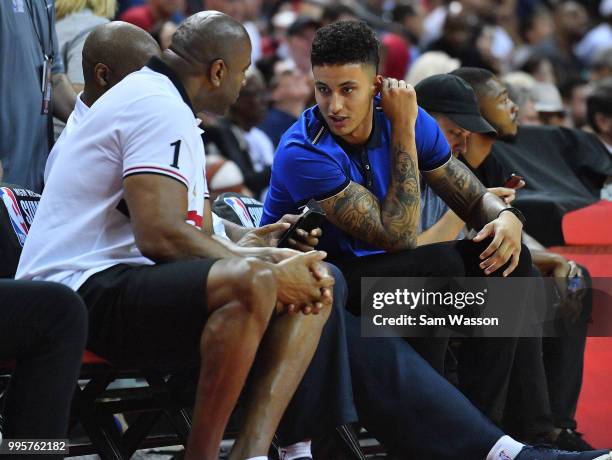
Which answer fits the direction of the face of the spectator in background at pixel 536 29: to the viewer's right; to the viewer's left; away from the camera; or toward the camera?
toward the camera

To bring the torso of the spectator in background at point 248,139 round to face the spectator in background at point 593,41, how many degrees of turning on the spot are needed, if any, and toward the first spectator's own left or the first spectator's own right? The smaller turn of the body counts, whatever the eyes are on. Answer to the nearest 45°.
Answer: approximately 90° to the first spectator's own left

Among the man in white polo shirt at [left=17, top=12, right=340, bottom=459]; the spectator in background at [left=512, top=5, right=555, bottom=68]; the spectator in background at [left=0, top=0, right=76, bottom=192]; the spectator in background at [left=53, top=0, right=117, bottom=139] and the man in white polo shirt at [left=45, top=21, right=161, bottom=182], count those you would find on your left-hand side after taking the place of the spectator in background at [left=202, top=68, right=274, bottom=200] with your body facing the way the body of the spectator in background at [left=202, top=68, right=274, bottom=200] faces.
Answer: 1

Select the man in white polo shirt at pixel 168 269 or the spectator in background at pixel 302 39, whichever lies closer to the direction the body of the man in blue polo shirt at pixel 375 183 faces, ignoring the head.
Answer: the man in white polo shirt

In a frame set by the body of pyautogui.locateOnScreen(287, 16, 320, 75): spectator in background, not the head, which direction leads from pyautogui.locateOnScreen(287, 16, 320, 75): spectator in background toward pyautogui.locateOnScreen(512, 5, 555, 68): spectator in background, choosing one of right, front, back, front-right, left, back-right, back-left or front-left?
left

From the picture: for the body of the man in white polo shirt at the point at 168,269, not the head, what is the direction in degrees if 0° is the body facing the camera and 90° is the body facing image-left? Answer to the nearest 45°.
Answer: approximately 270°

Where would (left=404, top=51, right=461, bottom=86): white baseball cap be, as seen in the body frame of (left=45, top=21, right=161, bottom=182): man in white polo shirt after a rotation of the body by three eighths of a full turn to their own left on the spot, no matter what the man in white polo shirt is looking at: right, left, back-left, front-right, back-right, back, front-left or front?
right

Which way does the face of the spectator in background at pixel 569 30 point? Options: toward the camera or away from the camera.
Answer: toward the camera

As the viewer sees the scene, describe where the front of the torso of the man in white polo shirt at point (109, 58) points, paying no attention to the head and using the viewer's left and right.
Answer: facing to the right of the viewer

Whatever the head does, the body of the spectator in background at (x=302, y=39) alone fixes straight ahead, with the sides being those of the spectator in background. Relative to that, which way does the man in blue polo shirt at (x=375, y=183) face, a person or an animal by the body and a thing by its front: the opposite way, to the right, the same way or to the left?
the same way

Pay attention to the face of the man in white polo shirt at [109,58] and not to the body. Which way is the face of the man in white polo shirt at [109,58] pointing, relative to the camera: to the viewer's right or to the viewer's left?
to the viewer's right
